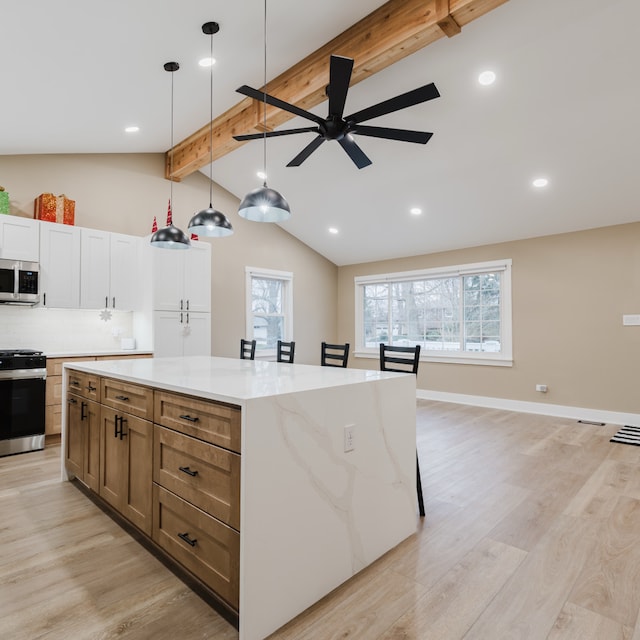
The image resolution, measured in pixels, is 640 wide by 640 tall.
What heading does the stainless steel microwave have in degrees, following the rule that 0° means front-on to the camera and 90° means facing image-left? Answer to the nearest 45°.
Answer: approximately 0°

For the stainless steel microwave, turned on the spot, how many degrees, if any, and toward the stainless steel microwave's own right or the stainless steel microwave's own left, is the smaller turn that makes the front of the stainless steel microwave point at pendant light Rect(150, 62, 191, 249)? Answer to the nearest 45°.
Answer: approximately 45° to the stainless steel microwave's own left

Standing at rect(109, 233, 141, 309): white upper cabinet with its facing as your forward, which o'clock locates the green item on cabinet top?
The green item on cabinet top is roughly at 2 o'clock from the white upper cabinet.

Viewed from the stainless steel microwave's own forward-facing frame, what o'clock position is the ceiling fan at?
The ceiling fan is roughly at 11 o'clock from the stainless steel microwave.

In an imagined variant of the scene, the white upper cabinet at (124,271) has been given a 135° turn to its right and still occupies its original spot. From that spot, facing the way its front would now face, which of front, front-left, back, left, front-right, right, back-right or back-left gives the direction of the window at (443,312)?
back-right

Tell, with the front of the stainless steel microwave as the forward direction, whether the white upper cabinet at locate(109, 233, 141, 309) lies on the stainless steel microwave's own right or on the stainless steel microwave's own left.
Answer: on the stainless steel microwave's own left

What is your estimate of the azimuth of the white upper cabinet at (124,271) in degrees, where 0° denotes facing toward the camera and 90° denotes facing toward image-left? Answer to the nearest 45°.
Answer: approximately 0°

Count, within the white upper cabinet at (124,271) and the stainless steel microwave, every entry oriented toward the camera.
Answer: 2
